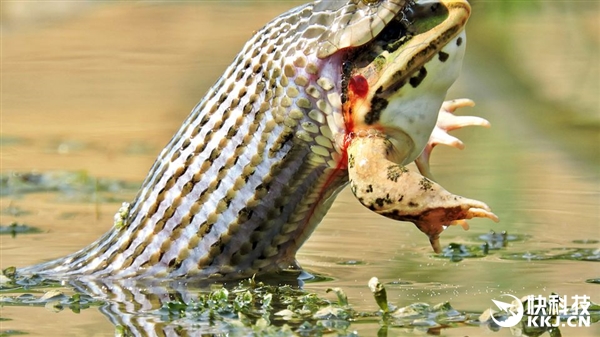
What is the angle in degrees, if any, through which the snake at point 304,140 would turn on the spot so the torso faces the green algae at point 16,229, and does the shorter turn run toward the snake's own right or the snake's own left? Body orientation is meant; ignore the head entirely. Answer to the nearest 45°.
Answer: approximately 135° to the snake's own left

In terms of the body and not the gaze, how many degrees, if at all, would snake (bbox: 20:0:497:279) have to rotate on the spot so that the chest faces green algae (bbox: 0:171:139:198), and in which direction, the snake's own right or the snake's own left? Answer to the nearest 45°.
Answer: approximately 135° to the snake's own left

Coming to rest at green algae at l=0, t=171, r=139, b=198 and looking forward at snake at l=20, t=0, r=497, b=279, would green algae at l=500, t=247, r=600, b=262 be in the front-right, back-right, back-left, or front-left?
front-left

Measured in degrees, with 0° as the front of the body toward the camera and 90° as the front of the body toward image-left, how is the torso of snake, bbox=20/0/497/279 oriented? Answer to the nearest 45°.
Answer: approximately 270°

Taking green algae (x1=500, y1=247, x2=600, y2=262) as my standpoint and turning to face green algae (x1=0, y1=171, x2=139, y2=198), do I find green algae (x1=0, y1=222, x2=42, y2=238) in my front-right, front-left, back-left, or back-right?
front-left

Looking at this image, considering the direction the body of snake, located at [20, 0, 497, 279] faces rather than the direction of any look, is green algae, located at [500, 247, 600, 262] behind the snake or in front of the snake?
in front

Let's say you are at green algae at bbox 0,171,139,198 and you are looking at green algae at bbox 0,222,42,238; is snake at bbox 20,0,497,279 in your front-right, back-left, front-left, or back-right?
front-left
